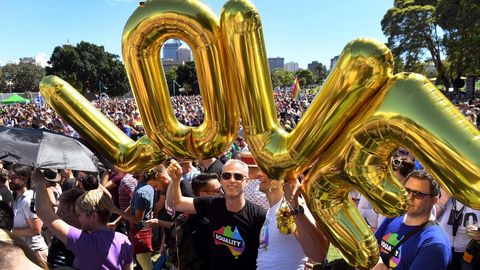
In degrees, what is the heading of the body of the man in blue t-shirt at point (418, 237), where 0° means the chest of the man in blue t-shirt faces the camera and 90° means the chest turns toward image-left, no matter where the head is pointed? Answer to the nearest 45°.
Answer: approximately 45°

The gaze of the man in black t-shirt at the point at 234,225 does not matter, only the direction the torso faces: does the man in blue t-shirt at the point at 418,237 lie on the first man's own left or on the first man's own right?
on the first man's own left

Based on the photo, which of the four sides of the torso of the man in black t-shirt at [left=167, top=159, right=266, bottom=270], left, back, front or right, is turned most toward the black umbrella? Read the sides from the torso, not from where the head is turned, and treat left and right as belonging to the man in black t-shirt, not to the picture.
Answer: right

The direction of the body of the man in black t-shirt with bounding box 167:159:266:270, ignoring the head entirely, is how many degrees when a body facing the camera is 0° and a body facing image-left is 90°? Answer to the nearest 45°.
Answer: approximately 0°

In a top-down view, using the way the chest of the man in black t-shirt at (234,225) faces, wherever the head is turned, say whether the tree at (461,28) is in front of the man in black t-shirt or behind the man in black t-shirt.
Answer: behind
